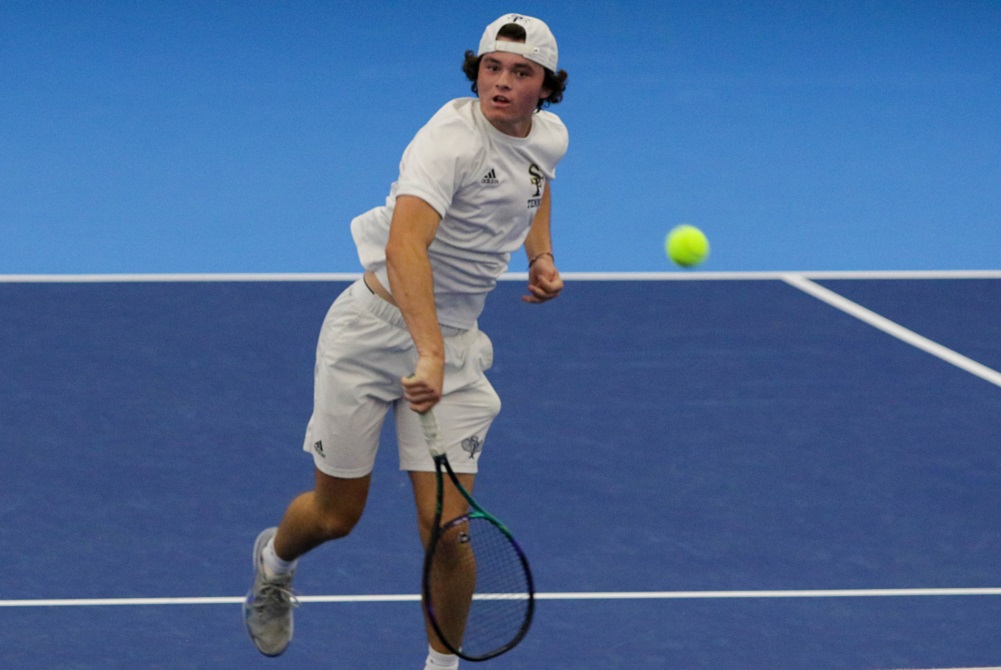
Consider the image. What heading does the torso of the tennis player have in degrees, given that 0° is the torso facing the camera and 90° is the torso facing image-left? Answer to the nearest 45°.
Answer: approximately 315°

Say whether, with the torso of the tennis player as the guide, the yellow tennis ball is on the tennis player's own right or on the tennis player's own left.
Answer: on the tennis player's own left
